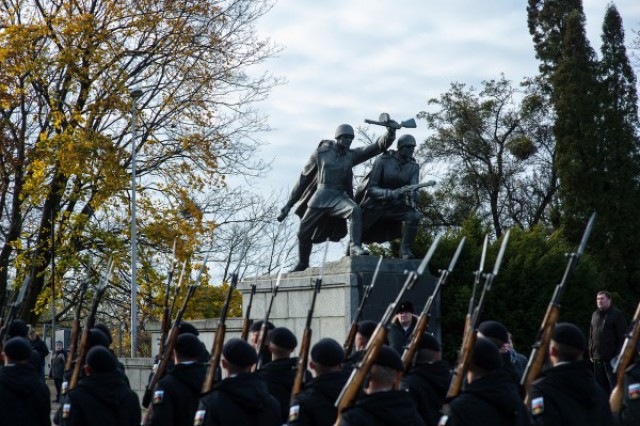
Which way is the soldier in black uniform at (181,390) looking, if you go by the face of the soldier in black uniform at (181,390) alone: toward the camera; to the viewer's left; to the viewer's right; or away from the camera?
away from the camera

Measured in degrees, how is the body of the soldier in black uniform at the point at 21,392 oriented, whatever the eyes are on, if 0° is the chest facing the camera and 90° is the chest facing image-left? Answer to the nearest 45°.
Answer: approximately 135°

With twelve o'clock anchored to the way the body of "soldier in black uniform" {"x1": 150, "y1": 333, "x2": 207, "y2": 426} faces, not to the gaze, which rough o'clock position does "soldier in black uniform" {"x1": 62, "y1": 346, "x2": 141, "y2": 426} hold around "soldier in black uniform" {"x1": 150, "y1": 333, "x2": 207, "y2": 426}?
"soldier in black uniform" {"x1": 62, "y1": 346, "x2": 141, "y2": 426} is roughly at 10 o'clock from "soldier in black uniform" {"x1": 150, "y1": 333, "x2": 207, "y2": 426}.

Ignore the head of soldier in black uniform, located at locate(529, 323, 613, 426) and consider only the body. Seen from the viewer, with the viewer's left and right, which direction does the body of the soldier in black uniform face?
facing away from the viewer and to the left of the viewer

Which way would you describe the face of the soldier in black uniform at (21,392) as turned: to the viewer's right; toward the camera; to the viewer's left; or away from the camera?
away from the camera

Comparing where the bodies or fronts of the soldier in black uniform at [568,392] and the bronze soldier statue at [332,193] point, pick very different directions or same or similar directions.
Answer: very different directions

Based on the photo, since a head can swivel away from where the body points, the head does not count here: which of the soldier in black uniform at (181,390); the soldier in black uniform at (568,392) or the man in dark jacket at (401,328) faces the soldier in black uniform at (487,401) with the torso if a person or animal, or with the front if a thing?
the man in dark jacket
